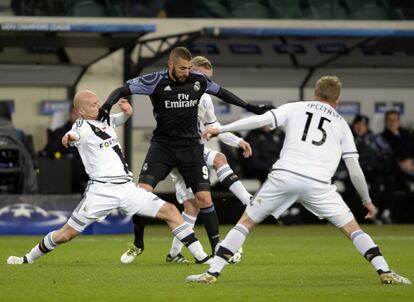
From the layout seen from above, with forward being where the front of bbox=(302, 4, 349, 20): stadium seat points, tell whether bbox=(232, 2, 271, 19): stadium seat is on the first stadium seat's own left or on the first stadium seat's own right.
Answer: on the first stadium seat's own right

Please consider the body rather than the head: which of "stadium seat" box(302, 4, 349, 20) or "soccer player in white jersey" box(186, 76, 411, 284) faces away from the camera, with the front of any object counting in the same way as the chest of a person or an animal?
the soccer player in white jersey

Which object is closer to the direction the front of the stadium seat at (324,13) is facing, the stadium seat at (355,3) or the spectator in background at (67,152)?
the spectator in background

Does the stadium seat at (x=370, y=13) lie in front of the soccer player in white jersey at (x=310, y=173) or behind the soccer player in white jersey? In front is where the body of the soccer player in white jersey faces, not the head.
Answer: in front

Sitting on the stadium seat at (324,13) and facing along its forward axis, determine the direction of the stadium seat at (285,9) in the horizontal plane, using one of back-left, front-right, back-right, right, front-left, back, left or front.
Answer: right

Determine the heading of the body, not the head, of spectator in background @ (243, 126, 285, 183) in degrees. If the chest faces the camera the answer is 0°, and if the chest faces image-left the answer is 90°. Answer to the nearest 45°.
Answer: approximately 0°

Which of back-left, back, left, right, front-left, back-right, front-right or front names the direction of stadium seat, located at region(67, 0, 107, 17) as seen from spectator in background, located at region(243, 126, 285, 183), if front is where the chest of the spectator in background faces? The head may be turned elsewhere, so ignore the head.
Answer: right

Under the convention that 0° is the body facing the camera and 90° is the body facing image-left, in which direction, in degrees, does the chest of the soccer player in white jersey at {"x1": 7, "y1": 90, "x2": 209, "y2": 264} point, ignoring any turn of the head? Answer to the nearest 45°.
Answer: approximately 315°

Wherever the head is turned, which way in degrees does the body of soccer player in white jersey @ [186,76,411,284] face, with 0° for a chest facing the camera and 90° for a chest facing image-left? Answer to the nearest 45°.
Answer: approximately 180°

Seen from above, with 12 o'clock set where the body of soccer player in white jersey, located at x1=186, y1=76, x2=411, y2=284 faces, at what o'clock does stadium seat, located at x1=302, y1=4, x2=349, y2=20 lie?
The stadium seat is roughly at 12 o'clock from the soccer player in white jersey.

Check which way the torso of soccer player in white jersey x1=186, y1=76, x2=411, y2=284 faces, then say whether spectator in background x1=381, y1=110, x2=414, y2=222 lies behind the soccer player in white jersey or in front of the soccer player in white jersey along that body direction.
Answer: in front

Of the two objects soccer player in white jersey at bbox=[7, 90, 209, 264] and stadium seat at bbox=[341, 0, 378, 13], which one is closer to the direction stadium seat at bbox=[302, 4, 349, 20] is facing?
the soccer player in white jersey

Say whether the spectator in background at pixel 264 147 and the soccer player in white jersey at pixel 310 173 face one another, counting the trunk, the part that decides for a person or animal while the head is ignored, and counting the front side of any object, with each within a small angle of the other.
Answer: yes
